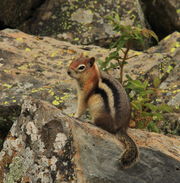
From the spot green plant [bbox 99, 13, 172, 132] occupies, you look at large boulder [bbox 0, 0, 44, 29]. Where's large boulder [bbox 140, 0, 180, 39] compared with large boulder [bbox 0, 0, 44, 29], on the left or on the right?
right

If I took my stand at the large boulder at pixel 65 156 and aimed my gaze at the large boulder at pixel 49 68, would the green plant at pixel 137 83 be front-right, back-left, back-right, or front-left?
front-right

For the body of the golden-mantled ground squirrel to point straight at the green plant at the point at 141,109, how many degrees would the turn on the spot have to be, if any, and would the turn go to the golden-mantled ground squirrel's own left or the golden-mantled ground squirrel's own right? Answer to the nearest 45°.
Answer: approximately 135° to the golden-mantled ground squirrel's own right

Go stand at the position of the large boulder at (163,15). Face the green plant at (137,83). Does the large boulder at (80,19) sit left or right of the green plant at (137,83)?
right

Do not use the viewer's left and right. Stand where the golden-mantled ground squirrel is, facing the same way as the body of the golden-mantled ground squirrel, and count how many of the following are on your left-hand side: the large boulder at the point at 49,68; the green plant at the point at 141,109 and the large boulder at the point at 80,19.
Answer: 0

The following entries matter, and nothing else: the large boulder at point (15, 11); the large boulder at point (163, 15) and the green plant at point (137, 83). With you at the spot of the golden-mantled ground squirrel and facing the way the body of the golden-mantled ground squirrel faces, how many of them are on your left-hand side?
0

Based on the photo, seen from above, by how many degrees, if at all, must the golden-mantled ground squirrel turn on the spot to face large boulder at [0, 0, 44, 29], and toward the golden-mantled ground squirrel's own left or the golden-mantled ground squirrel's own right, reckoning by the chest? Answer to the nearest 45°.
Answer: approximately 45° to the golden-mantled ground squirrel's own right

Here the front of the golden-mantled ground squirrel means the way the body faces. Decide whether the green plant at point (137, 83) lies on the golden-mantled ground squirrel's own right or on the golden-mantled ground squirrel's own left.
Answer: on the golden-mantled ground squirrel's own right

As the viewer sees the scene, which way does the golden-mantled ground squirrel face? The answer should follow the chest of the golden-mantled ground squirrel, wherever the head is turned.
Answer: to the viewer's left

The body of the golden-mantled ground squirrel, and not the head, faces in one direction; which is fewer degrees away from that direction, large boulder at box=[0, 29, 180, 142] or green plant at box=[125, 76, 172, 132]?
the large boulder
